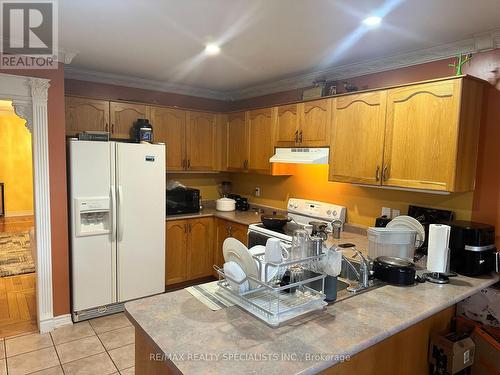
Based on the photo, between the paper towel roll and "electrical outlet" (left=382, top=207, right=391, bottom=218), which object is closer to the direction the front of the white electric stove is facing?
the paper towel roll

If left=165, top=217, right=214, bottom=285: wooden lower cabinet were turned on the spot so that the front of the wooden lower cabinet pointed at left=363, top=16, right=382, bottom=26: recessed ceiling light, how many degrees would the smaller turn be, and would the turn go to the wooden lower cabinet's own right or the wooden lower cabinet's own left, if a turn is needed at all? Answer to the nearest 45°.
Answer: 0° — it already faces it

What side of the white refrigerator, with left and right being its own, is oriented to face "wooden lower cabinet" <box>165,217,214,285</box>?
left

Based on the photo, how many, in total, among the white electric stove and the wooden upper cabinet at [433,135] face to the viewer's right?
0

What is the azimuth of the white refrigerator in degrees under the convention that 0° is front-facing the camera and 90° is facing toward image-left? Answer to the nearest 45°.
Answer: approximately 315°

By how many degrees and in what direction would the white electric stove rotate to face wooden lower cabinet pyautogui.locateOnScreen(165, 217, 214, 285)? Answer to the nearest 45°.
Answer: approximately 45° to its right

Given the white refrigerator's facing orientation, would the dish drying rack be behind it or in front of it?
in front
